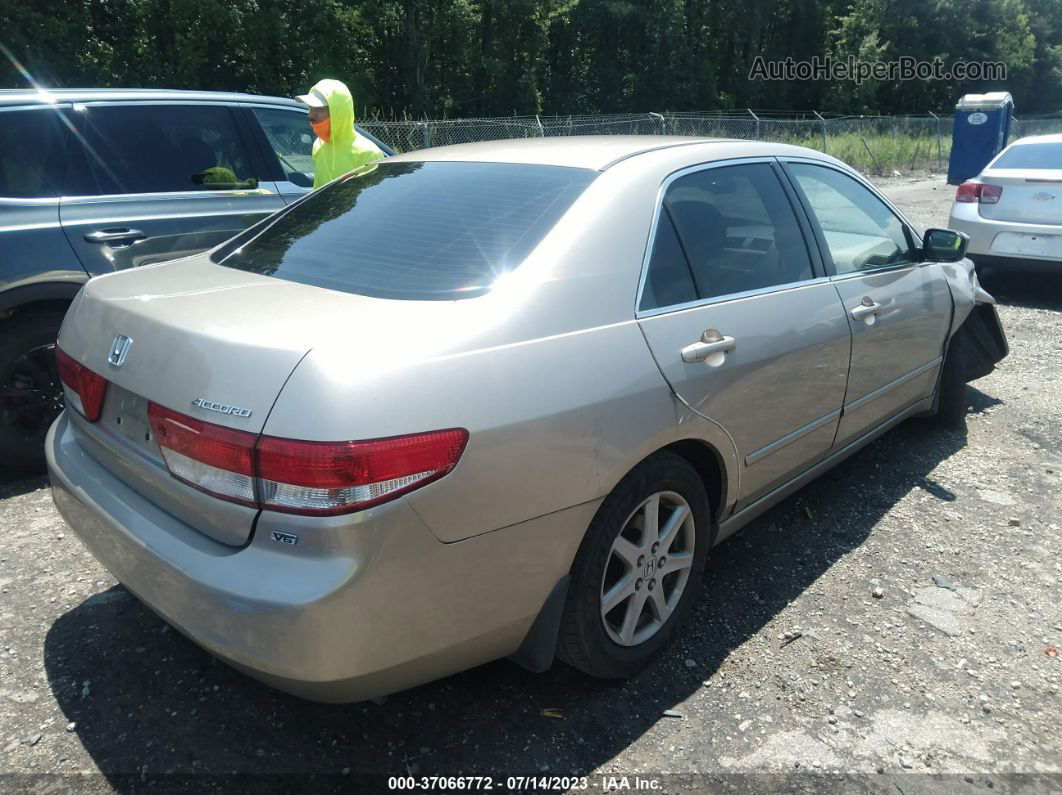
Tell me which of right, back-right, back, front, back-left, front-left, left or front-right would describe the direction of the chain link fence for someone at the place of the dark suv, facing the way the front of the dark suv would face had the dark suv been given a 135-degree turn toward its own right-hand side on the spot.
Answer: back

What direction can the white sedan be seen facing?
away from the camera

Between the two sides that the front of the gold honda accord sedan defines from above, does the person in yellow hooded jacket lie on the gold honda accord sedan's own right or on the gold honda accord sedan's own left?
on the gold honda accord sedan's own left

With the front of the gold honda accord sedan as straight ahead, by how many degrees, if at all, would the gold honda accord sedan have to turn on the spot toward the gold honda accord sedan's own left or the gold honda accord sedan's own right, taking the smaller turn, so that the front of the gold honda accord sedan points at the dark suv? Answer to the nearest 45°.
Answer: approximately 90° to the gold honda accord sedan's own left

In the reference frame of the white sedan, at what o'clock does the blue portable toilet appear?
The blue portable toilet is roughly at 12 o'clock from the white sedan.

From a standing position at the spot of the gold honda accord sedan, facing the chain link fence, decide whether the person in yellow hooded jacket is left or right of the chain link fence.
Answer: left

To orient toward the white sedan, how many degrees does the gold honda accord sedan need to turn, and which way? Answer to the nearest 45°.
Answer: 0° — it already faces it

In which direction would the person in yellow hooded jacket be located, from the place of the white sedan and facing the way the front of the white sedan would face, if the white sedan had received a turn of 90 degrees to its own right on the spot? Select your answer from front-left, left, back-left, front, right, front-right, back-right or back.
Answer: back-right

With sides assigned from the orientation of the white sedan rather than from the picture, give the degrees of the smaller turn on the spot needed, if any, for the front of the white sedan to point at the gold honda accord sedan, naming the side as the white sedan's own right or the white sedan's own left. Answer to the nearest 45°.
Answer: approximately 180°

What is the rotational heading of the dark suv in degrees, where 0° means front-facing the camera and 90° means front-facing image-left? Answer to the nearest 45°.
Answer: approximately 270°

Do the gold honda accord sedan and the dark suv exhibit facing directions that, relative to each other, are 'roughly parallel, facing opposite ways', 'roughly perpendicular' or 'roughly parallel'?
roughly parallel

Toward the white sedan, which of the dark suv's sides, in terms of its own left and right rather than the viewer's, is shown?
front

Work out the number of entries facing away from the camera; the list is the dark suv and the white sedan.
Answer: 1

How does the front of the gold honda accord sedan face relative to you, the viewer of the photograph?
facing away from the viewer and to the right of the viewer

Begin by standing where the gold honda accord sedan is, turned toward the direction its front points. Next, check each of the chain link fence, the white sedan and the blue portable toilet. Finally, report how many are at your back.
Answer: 0

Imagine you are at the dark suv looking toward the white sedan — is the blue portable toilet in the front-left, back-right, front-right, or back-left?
front-left
